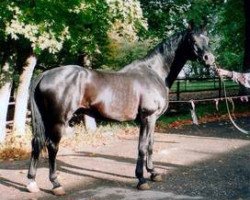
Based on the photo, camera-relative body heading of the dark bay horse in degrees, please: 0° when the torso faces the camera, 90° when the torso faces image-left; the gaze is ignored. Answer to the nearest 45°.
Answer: approximately 270°
